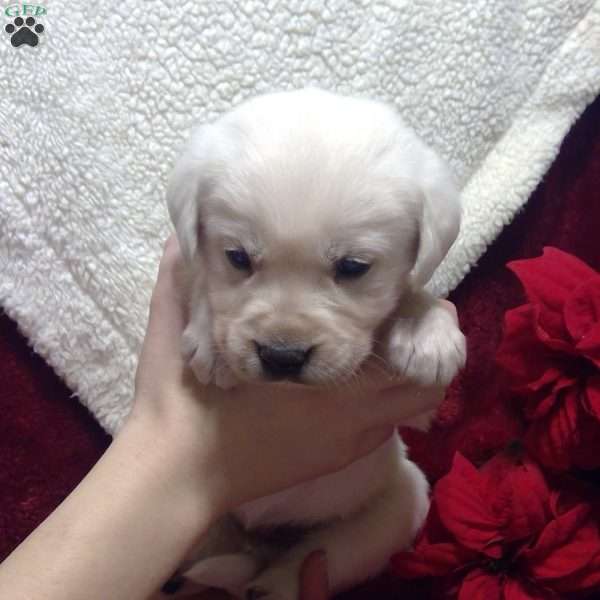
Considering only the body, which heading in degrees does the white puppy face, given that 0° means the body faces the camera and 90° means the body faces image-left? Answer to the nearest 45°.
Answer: approximately 0°
